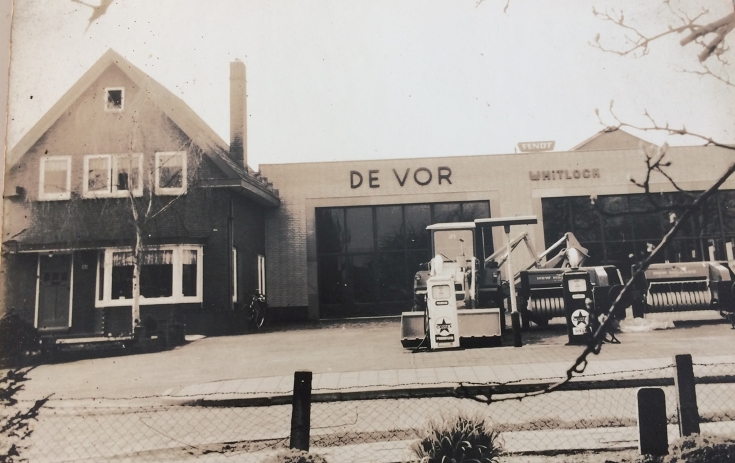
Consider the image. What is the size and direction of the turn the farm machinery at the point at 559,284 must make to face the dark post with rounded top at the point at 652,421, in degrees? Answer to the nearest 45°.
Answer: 0° — it already faces it

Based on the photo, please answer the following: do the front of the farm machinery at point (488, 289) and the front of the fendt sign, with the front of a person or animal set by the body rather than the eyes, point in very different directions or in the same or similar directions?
same or similar directions

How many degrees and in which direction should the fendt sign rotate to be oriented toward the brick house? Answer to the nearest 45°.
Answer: approximately 45° to its right

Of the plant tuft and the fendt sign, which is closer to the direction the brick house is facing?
the plant tuft

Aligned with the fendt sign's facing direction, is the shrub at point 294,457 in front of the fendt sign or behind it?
in front

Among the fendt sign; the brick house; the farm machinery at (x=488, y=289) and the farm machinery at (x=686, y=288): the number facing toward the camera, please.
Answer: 4

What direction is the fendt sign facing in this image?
toward the camera

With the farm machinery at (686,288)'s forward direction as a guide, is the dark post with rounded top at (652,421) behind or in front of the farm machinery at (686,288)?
in front

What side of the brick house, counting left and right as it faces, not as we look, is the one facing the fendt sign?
left

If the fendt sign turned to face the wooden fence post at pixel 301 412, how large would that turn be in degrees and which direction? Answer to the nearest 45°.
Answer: approximately 45° to its right

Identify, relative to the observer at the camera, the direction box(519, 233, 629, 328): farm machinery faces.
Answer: facing the viewer

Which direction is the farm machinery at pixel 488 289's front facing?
toward the camera
